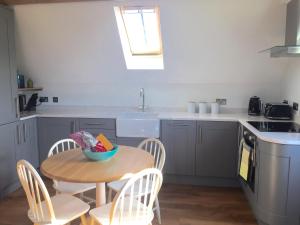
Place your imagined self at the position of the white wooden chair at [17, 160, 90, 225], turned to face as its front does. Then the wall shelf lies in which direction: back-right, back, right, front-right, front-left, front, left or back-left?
front-left

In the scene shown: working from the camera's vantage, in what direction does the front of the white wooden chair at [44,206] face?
facing away from the viewer and to the right of the viewer

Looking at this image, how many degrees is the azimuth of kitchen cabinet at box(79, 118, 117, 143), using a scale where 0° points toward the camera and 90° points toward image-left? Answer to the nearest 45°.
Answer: approximately 0°

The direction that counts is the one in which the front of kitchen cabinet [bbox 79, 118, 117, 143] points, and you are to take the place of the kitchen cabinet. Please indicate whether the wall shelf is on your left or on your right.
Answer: on your right

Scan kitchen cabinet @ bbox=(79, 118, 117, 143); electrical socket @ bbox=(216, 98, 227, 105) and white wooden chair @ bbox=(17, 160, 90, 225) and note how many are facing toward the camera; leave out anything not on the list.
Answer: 2

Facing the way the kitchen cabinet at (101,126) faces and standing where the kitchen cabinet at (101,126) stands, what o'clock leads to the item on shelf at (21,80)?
The item on shelf is roughly at 4 o'clock from the kitchen cabinet.

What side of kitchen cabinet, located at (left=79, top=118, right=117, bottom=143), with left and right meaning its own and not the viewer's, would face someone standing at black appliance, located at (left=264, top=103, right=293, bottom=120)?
left

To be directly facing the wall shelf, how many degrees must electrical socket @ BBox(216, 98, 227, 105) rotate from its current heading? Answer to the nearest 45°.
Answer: approximately 90° to its right

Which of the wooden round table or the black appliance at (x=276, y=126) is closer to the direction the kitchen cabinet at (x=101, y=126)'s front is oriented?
the wooden round table

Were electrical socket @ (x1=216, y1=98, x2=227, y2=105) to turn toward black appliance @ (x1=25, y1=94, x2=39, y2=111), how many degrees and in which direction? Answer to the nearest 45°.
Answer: approximately 90° to its right

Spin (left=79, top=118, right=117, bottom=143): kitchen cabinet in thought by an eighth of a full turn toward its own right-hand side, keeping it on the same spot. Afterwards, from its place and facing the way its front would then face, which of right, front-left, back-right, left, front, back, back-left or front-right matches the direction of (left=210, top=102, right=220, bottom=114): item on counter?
back-left

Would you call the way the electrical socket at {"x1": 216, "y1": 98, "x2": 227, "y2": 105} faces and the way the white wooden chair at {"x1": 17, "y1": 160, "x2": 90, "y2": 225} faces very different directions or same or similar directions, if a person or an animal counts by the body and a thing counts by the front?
very different directions

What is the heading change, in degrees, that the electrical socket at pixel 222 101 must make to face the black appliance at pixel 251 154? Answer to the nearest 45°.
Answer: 0° — it already faces it

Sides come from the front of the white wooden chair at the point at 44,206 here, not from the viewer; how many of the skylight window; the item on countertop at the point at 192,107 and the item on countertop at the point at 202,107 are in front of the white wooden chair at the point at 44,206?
3
